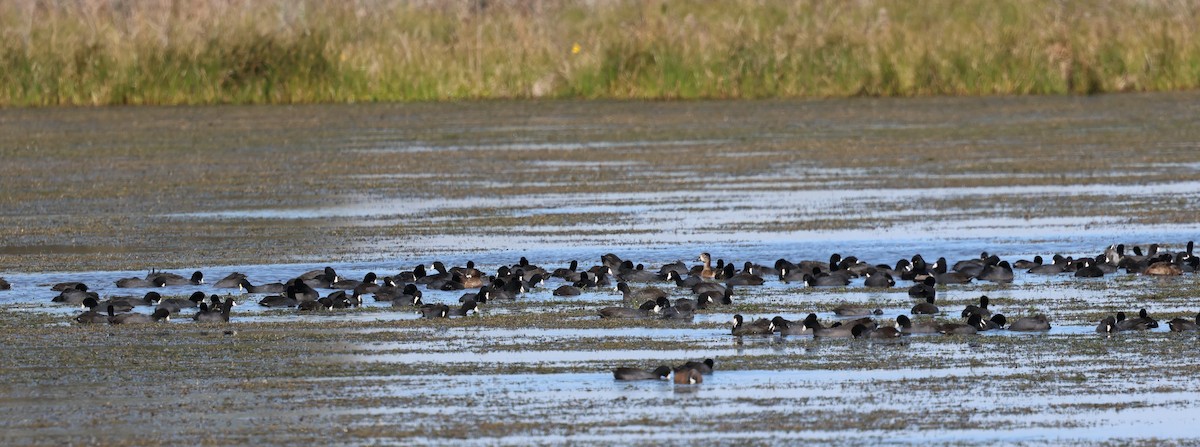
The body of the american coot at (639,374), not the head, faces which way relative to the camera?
to the viewer's right
